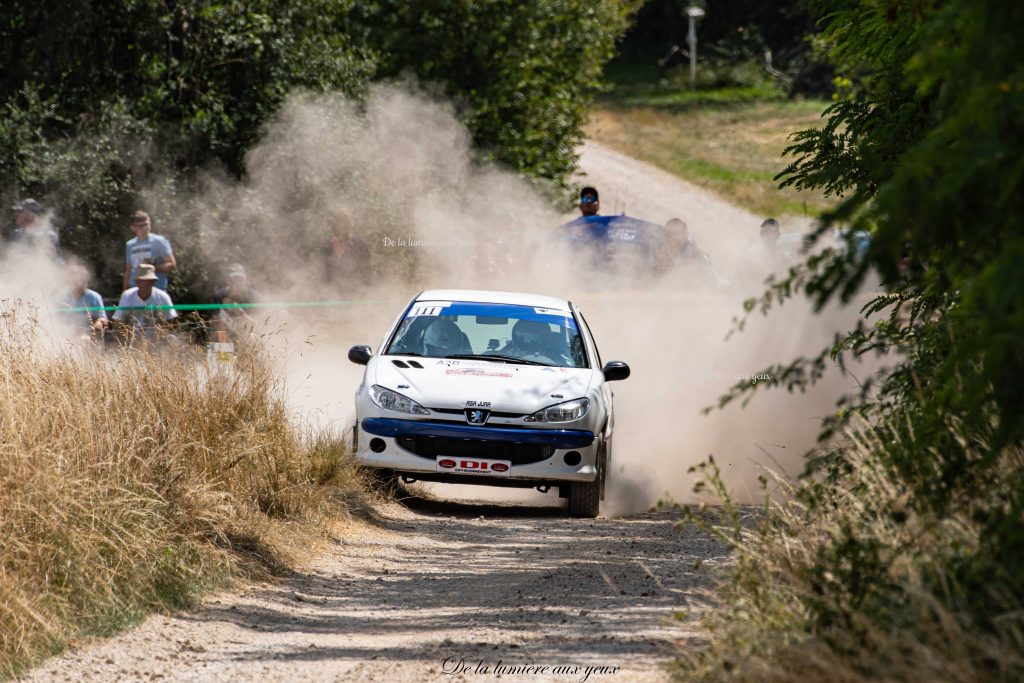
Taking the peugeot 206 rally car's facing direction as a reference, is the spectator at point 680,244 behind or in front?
behind

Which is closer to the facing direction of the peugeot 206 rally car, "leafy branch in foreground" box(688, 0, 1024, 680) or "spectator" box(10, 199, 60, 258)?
the leafy branch in foreground

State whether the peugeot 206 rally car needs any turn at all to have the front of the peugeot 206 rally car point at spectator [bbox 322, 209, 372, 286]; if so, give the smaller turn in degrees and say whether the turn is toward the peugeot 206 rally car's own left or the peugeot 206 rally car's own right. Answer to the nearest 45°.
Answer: approximately 180°

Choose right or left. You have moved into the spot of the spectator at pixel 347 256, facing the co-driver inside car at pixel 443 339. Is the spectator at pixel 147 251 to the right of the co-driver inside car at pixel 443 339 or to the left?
right

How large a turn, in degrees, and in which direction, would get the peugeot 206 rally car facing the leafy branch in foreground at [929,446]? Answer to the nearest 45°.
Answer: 0° — it already faces it

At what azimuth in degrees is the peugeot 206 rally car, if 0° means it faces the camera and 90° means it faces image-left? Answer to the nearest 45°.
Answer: approximately 0°

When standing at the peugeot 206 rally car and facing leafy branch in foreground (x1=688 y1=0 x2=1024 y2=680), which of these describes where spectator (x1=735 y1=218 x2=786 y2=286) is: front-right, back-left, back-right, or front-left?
back-left

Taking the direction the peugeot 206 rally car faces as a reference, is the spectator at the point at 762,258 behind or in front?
behind

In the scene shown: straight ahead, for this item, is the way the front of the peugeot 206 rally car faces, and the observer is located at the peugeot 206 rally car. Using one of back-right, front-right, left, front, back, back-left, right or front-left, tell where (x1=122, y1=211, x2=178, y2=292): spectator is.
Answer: back-right
